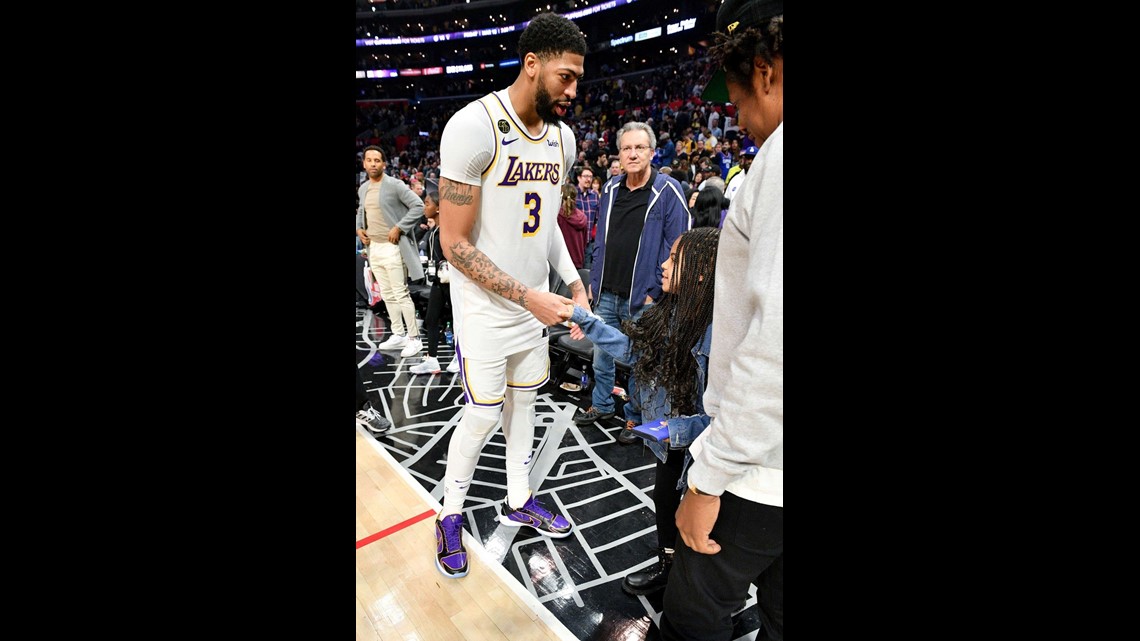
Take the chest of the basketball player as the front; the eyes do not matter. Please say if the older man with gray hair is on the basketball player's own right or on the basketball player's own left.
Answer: on the basketball player's own left

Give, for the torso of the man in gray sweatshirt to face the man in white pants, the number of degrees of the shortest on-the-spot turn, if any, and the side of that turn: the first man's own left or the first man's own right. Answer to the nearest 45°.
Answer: approximately 45° to the first man's own right

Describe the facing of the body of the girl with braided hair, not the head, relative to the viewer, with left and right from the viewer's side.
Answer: facing to the left of the viewer

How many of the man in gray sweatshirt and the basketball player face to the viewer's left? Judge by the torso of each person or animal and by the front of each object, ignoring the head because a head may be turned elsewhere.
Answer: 1

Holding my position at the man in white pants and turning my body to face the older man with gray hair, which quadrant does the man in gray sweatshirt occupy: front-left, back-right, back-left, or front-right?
front-right

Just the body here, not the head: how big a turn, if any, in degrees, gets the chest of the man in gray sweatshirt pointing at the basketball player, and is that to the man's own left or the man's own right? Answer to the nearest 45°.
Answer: approximately 45° to the man's own right

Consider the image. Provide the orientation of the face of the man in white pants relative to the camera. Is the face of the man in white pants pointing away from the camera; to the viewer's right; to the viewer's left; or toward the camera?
toward the camera

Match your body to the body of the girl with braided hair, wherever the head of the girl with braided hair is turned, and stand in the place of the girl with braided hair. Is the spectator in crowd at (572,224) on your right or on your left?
on your right

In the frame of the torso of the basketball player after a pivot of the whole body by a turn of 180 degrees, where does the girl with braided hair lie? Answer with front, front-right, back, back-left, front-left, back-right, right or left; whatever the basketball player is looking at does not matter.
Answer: back

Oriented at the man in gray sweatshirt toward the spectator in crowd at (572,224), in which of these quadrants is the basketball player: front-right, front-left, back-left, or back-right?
front-left

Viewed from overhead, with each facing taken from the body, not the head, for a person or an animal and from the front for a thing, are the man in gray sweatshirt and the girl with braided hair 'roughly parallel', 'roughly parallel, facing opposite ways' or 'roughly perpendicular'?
roughly parallel

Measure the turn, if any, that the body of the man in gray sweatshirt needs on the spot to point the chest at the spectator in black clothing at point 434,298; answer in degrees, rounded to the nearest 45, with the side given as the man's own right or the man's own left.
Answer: approximately 45° to the man's own right

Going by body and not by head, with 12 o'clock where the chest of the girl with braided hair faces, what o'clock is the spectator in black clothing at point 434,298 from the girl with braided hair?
The spectator in black clothing is roughly at 2 o'clock from the girl with braided hair.

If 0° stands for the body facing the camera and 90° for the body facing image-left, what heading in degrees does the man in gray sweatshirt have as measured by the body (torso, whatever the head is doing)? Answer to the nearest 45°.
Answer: approximately 90°

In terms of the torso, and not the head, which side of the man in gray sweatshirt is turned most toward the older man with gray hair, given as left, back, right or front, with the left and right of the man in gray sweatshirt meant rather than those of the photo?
right

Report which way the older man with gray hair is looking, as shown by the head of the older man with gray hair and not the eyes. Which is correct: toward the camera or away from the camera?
toward the camera

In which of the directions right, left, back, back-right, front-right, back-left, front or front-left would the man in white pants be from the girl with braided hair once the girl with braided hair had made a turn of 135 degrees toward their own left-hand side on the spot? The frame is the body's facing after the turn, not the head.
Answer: back

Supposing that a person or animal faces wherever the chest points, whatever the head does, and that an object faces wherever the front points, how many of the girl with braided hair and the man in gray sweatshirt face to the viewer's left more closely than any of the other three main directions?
2

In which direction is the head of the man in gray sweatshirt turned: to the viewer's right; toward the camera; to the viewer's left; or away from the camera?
to the viewer's left
